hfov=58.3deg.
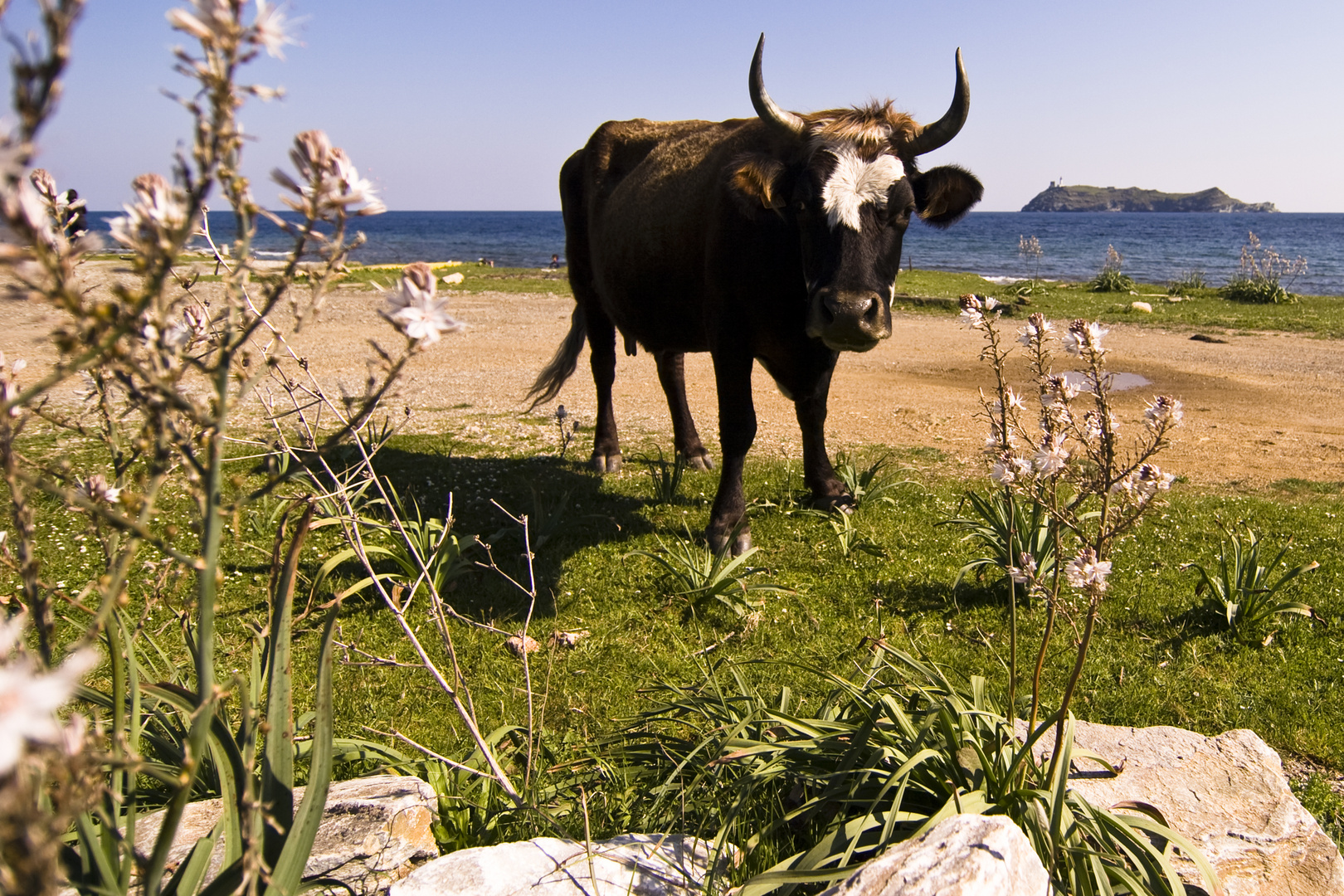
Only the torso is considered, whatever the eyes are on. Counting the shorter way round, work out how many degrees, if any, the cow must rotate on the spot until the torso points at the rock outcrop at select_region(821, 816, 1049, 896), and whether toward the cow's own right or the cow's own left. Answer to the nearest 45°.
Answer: approximately 45° to the cow's own right

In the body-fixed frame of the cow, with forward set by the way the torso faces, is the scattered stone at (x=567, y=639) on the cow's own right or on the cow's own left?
on the cow's own right

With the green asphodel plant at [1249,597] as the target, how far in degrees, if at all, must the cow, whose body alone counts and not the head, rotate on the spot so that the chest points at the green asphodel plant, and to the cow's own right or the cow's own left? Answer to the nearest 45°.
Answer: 0° — it already faces it

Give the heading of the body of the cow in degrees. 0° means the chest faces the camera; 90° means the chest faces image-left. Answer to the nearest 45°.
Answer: approximately 315°

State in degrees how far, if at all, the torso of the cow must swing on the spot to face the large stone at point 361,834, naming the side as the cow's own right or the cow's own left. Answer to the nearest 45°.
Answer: approximately 45° to the cow's own right

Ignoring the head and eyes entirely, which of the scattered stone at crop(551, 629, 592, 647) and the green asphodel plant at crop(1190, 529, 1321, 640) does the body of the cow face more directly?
the green asphodel plant

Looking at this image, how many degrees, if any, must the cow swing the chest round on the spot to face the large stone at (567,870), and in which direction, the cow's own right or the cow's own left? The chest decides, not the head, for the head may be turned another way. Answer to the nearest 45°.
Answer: approximately 45° to the cow's own right
